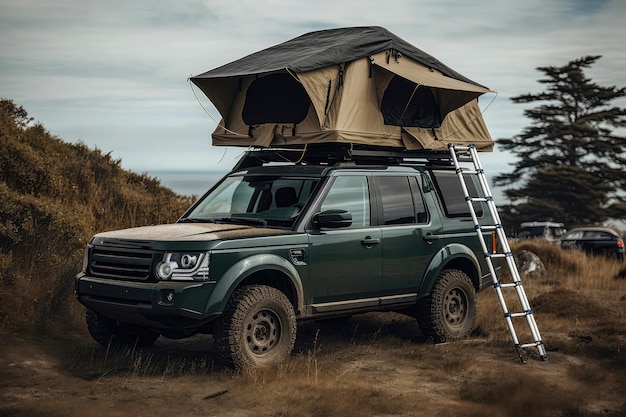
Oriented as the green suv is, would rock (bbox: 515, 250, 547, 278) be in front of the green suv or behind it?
behind

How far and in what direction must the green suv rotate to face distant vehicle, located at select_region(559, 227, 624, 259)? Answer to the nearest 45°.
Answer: approximately 180°

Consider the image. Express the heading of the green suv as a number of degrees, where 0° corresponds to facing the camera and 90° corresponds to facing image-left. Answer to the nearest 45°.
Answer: approximately 45°

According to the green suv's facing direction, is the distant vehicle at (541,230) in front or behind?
behind
